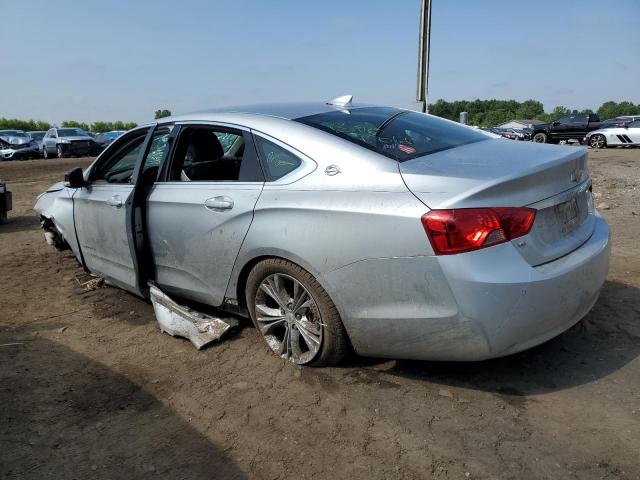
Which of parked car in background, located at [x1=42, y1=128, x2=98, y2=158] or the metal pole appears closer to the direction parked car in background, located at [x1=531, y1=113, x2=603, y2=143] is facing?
the parked car in background

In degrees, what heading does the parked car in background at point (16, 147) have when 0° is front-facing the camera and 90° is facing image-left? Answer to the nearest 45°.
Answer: approximately 315°

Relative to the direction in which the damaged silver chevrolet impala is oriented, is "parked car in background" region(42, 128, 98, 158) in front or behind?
in front

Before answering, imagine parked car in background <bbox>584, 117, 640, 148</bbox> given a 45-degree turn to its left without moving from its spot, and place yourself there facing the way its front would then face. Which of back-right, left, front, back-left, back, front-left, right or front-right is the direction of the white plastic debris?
front-left

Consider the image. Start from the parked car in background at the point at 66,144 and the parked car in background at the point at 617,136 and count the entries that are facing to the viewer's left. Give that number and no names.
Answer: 1

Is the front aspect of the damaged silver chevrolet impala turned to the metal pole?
no

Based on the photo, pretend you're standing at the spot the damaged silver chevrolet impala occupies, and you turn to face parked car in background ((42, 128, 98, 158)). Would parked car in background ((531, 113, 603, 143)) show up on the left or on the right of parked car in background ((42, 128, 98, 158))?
right

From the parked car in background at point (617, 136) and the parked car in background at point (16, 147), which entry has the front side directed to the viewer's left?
the parked car in background at point (617, 136)

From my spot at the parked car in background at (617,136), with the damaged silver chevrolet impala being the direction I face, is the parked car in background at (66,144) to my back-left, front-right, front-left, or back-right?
front-right

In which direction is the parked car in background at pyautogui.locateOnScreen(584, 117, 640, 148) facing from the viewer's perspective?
to the viewer's left

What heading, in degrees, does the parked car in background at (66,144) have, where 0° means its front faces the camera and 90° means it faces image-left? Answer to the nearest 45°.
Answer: approximately 315°

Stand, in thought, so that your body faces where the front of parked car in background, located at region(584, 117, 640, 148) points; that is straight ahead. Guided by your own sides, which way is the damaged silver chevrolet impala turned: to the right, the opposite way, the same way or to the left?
the same way

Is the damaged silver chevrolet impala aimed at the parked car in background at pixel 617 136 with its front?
no

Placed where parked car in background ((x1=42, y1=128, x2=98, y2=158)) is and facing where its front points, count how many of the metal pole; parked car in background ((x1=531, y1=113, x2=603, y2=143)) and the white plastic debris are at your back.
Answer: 0

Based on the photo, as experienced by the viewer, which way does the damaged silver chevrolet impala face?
facing away from the viewer and to the left of the viewer

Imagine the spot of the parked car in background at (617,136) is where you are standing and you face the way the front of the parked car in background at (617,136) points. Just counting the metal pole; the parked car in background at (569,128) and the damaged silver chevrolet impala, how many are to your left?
2

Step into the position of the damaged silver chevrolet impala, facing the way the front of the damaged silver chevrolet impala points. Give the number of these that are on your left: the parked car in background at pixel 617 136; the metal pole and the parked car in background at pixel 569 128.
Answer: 0

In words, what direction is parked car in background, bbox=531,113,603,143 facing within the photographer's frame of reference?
facing to the left of the viewer
